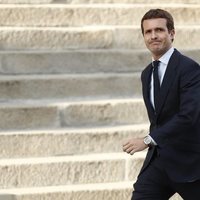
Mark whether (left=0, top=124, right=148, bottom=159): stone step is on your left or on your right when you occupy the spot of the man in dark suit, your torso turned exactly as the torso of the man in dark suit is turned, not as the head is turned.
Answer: on your right

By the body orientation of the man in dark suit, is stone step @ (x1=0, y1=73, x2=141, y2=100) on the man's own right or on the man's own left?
on the man's own right

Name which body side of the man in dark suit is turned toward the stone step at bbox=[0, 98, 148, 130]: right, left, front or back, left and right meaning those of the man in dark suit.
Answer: right

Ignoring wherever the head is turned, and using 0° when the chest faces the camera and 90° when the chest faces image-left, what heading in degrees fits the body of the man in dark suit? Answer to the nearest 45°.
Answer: approximately 45°

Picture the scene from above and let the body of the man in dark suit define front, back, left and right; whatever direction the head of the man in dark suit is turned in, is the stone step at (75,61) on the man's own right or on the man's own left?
on the man's own right
